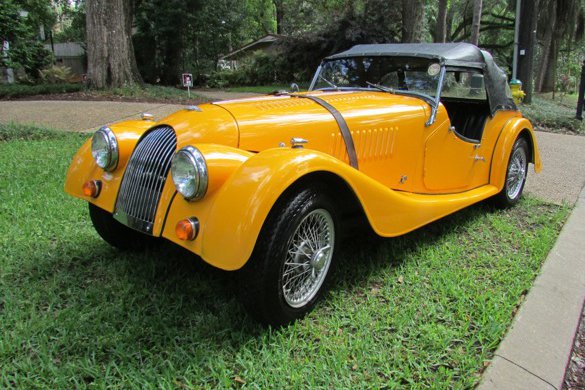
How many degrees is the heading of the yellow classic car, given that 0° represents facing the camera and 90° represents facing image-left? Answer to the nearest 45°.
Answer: approximately 45°

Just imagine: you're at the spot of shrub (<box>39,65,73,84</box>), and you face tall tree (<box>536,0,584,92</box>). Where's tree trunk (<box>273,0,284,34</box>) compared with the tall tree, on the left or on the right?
left

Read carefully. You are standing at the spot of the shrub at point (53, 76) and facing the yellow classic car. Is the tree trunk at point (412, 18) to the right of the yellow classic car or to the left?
left

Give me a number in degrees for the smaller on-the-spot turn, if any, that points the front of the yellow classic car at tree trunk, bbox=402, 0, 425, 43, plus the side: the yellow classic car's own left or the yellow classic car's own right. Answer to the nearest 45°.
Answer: approximately 135° to the yellow classic car's own right

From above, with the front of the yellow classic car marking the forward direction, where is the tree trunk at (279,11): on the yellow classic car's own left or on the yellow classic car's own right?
on the yellow classic car's own right

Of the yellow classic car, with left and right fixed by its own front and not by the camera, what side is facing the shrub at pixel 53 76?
right

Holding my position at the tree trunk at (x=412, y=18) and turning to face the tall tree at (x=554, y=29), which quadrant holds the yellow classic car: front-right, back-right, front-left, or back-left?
back-right

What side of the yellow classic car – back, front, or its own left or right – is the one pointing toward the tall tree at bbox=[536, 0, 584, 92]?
back

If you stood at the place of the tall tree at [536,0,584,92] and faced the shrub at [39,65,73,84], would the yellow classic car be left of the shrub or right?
left

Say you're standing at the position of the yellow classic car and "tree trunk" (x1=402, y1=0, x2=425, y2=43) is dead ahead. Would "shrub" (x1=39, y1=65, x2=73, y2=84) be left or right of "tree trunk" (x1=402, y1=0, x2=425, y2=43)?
left
